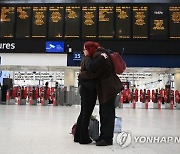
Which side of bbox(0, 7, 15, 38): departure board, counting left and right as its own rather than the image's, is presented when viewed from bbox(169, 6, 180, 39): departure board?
left

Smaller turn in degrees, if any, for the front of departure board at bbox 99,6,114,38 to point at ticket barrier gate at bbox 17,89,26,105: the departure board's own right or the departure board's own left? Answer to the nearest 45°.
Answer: approximately 135° to the departure board's own right

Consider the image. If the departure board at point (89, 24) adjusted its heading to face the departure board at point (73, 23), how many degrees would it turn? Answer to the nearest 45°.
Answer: approximately 90° to its right

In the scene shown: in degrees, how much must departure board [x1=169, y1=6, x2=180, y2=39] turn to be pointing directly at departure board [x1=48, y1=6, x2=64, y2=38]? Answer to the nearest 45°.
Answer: approximately 90° to its right

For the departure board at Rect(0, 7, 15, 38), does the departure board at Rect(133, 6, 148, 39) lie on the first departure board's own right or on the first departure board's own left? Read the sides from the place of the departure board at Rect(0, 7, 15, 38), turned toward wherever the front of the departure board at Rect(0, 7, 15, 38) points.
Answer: on the first departure board's own left

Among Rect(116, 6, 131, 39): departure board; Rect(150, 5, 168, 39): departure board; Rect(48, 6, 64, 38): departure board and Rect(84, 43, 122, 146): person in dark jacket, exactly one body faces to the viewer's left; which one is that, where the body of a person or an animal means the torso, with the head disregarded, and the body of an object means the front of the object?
the person in dark jacket

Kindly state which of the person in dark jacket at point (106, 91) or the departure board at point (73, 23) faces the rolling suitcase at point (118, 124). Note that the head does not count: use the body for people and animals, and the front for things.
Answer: the departure board

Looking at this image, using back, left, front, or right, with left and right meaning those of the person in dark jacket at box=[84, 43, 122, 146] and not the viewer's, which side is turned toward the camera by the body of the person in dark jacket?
left
